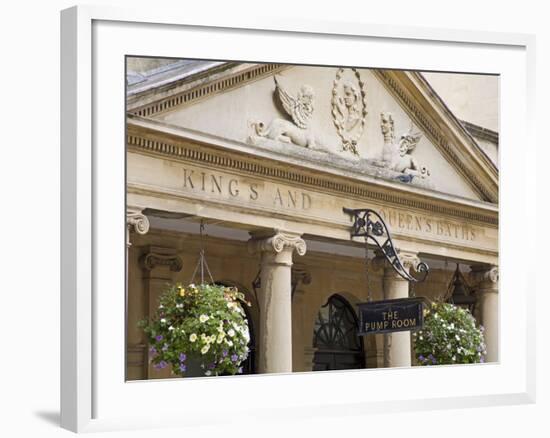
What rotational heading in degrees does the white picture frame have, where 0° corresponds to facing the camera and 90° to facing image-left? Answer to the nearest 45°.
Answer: approximately 315°
